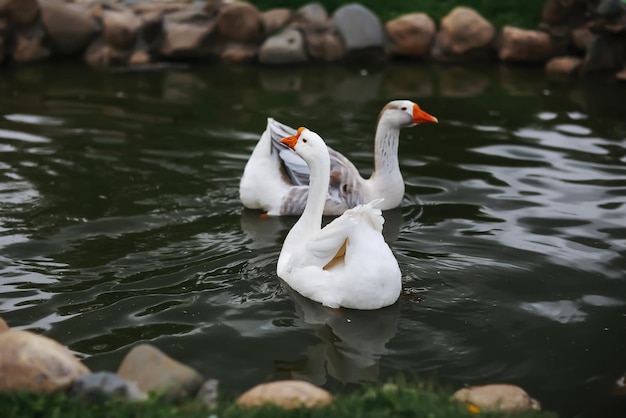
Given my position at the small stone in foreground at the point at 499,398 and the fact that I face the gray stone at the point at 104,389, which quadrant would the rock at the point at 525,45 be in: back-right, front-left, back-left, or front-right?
back-right

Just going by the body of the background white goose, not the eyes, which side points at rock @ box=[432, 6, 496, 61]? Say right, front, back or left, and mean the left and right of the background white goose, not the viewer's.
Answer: left

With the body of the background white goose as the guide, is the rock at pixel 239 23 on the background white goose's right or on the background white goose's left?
on the background white goose's left

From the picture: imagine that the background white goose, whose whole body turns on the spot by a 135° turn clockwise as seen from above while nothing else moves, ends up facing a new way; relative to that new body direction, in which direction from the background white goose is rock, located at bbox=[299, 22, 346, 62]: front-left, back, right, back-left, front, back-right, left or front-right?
back-right

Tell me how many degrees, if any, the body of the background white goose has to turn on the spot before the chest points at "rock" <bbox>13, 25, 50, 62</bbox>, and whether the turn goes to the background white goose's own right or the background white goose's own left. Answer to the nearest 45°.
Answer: approximately 135° to the background white goose's own left

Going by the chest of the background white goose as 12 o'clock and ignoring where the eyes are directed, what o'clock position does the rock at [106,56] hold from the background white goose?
The rock is roughly at 8 o'clock from the background white goose.

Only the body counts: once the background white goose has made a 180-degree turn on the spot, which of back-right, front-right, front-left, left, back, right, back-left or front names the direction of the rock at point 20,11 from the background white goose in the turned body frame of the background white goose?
front-right

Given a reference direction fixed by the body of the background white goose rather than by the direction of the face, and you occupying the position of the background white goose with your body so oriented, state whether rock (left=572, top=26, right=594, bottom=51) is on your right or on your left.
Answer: on your left

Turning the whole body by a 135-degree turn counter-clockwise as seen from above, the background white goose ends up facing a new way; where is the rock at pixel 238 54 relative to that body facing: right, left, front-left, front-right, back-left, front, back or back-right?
front-right

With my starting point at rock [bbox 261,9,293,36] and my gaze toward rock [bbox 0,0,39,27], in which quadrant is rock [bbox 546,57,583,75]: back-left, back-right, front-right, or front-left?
back-left

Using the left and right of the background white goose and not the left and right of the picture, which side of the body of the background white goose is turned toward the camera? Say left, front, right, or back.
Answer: right

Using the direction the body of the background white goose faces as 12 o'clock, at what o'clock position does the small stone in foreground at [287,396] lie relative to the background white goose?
The small stone in foreground is roughly at 3 o'clock from the background white goose.

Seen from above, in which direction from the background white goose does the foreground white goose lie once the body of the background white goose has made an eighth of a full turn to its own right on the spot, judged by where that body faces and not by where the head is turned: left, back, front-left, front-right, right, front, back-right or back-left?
front-right
